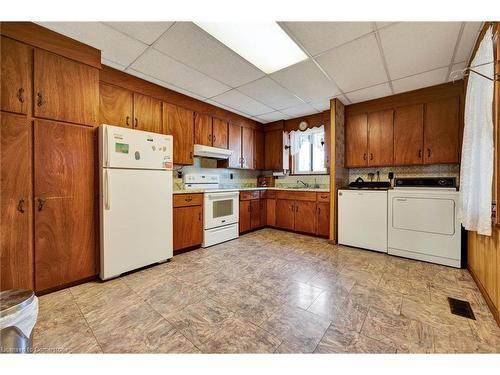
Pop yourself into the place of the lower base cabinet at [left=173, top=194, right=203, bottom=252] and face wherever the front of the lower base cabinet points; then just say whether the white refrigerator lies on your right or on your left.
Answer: on your right

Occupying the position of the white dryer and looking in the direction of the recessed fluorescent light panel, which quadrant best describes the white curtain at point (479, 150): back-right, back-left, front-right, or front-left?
front-left

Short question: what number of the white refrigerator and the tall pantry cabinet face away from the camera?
0

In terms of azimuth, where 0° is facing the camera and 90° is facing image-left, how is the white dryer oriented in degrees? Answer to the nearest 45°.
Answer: approximately 45°

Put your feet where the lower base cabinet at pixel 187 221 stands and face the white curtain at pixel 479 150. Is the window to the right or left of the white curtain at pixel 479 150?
left

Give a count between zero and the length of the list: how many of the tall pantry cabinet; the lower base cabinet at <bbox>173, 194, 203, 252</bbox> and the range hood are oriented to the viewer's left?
0

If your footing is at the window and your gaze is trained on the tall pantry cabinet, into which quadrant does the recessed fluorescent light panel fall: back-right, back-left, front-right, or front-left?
front-left

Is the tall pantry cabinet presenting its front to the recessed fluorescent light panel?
yes

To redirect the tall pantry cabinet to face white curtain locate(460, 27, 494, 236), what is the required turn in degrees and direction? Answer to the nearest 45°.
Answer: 0° — it already faces it

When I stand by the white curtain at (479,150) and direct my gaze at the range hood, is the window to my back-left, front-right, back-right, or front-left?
front-right

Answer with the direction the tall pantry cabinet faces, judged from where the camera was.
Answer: facing the viewer and to the right of the viewer

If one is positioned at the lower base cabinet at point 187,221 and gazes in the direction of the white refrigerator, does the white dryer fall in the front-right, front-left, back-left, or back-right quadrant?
back-left
